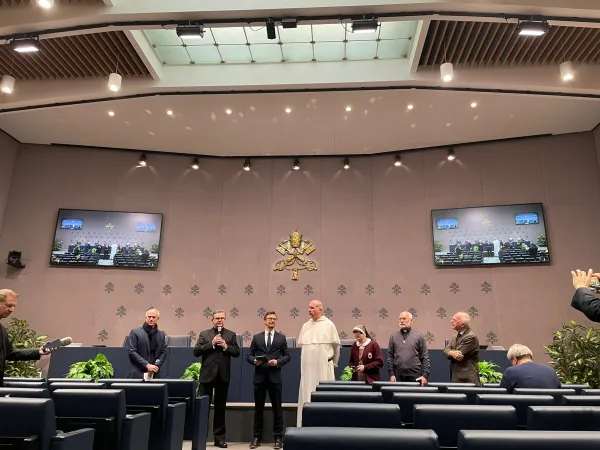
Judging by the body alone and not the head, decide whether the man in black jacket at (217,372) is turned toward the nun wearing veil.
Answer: no

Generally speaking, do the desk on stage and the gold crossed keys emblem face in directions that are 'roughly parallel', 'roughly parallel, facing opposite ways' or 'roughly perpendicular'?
roughly parallel

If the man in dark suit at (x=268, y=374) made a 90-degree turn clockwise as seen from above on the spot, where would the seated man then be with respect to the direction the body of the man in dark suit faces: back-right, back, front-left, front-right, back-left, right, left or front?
back-left

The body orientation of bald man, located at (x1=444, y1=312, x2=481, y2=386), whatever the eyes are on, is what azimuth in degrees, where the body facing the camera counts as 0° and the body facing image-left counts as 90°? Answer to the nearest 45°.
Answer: approximately 45°

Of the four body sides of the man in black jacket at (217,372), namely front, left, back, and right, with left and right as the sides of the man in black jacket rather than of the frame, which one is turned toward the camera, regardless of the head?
front

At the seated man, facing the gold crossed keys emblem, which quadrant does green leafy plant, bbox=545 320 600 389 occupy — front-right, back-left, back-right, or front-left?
front-right

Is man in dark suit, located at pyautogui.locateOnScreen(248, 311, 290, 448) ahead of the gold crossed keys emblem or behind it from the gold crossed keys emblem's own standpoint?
ahead

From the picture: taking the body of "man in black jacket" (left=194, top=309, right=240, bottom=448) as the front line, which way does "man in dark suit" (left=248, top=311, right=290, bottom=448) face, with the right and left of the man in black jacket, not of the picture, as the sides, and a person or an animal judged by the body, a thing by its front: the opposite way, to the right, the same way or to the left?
the same way

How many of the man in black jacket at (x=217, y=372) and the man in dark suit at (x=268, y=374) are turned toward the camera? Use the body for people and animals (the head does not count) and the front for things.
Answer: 2

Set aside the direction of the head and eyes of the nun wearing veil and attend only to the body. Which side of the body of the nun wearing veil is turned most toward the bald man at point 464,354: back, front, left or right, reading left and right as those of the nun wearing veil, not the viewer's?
left

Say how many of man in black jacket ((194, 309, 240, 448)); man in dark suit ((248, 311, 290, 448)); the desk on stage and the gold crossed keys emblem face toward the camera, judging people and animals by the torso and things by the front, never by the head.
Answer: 4

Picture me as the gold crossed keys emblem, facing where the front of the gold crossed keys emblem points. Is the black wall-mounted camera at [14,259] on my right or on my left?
on my right

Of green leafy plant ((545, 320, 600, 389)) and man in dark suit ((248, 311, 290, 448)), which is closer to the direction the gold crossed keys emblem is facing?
the man in dark suit

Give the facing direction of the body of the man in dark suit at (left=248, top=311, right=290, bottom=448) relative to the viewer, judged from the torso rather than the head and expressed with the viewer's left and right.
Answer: facing the viewer

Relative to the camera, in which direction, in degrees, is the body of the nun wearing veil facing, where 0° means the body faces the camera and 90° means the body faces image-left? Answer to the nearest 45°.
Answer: approximately 45°

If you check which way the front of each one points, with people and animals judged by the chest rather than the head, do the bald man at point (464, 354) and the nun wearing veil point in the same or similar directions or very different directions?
same or similar directions

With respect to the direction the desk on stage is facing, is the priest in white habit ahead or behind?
ahead
